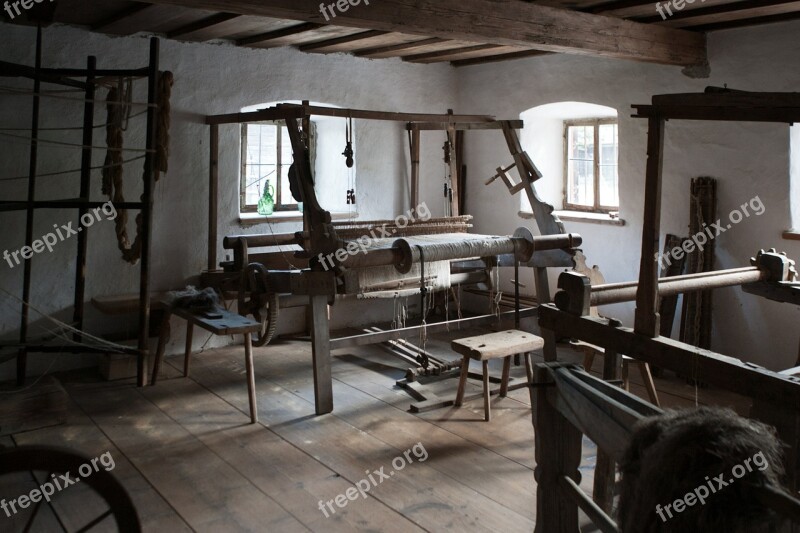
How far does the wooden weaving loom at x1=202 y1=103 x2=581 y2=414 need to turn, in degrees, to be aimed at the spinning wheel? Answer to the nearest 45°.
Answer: approximately 45° to its right

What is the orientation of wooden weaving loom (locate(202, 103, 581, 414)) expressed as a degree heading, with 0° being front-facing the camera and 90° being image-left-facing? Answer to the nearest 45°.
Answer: approximately 315°

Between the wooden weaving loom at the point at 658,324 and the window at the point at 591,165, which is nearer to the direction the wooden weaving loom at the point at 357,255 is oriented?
the wooden weaving loom

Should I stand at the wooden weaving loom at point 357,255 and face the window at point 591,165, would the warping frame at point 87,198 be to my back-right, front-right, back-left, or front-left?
back-left

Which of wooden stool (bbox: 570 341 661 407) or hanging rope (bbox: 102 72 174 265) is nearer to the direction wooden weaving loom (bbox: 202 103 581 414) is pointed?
the wooden stool

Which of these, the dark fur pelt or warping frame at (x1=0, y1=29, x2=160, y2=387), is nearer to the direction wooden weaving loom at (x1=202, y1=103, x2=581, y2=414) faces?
the dark fur pelt
